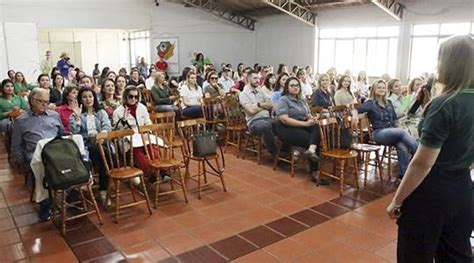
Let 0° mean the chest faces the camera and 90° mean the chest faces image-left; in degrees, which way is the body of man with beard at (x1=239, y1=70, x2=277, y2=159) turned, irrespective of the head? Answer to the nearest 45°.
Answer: approximately 315°

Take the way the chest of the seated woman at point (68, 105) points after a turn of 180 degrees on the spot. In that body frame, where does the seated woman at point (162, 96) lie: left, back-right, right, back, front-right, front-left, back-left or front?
right

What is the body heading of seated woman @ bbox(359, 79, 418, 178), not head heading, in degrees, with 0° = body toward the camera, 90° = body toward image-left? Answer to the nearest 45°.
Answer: approximately 315°

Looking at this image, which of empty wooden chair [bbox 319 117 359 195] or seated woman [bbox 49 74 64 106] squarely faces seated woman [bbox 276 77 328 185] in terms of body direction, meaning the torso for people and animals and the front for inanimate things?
seated woman [bbox 49 74 64 106]

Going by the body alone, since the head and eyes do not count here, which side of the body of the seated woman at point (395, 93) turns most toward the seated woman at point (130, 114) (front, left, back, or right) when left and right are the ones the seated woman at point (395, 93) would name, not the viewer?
right

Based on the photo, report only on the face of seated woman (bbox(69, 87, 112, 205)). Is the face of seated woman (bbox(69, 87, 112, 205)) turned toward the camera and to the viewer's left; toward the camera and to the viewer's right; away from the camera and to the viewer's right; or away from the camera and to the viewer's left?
toward the camera and to the viewer's right

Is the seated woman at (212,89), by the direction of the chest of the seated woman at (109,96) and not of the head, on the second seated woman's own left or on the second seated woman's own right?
on the second seated woman's own left

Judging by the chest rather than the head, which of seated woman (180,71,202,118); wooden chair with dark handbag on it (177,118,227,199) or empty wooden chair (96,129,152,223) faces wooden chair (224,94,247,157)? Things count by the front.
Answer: the seated woman

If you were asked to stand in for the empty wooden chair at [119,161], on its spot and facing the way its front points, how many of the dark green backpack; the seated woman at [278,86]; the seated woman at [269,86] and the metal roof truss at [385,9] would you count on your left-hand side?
3

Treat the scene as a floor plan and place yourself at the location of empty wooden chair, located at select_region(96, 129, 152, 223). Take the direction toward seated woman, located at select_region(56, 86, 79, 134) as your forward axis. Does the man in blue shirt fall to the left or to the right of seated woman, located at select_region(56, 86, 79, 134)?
left

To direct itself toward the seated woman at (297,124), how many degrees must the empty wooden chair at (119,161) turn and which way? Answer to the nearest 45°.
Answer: approximately 45° to its left

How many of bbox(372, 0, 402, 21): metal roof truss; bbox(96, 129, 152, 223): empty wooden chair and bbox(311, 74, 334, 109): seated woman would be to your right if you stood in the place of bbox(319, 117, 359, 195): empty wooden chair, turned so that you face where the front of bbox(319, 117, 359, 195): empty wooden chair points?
1
